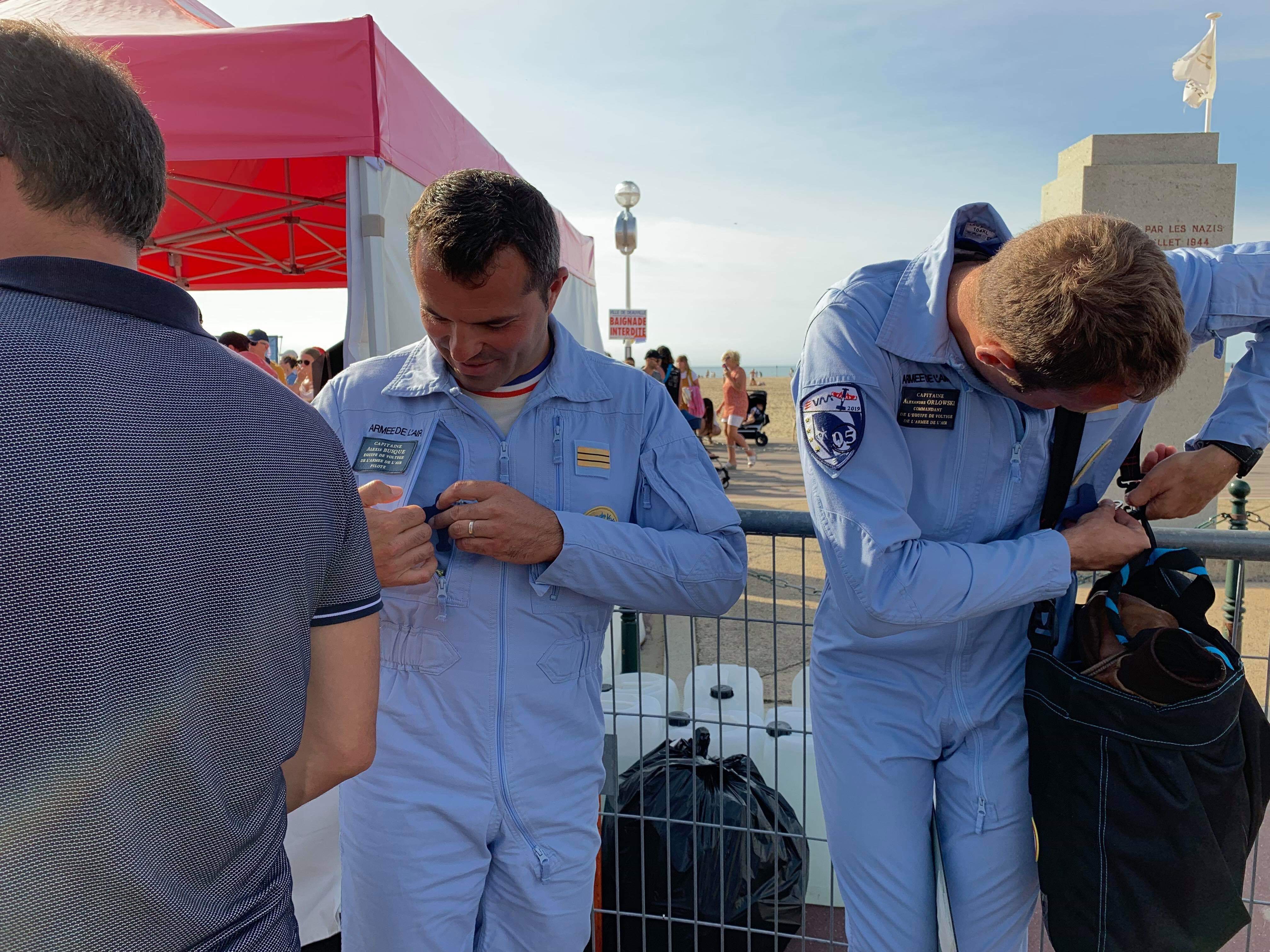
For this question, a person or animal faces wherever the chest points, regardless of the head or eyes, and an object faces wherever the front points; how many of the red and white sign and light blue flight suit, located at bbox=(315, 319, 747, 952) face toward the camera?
2

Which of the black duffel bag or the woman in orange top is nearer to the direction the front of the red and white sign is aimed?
the black duffel bag

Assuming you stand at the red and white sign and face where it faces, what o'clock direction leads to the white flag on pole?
The white flag on pole is roughly at 10 o'clock from the red and white sign.

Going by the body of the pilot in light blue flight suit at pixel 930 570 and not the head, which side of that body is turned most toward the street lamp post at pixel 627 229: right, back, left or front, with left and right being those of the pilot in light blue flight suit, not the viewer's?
back

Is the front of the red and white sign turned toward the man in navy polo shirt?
yes

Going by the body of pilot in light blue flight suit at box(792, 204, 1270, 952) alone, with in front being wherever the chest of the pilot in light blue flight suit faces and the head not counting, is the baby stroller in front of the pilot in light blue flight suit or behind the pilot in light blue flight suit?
behind

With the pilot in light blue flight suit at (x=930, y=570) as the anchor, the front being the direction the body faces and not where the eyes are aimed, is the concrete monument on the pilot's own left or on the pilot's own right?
on the pilot's own left

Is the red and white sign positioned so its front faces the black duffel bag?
yes

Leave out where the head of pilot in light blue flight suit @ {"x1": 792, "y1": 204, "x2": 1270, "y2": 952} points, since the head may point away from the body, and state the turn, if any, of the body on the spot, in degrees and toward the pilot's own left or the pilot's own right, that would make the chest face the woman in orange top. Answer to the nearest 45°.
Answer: approximately 135° to the pilot's own left

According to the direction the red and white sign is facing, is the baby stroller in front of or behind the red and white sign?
behind

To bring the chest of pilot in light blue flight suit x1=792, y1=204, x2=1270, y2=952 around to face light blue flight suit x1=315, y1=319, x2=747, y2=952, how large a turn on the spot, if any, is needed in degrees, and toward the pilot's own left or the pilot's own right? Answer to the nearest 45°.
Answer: approximately 90° to the pilot's own right
